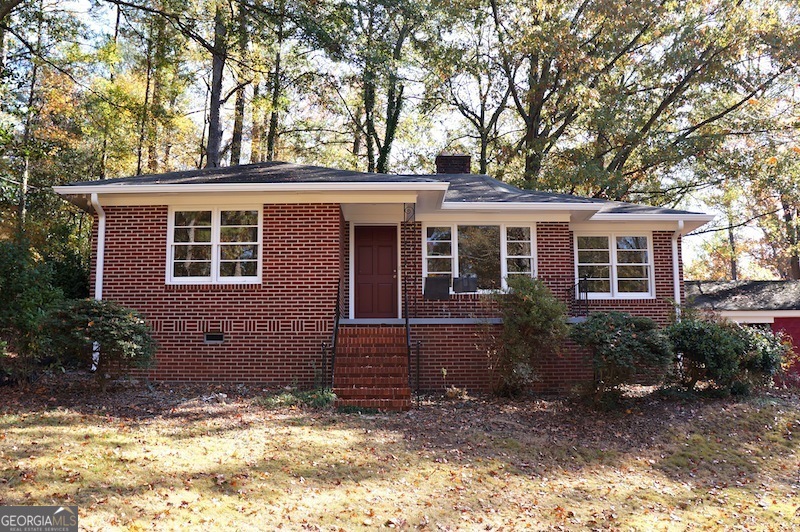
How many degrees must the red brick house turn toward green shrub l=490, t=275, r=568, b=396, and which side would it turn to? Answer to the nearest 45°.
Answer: approximately 90° to its left

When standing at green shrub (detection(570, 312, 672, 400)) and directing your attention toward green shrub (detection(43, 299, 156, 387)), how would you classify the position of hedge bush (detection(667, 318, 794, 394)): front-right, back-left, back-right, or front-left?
back-right

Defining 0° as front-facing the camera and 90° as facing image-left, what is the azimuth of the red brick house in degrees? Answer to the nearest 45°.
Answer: approximately 0°

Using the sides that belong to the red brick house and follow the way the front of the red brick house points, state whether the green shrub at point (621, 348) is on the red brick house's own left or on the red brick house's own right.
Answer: on the red brick house's own left

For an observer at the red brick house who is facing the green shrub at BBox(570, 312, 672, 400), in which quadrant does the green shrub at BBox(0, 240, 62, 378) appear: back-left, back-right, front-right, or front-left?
back-right

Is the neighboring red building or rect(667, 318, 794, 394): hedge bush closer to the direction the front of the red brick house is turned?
the hedge bush

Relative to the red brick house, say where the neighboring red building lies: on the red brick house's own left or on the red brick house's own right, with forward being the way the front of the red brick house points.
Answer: on the red brick house's own left

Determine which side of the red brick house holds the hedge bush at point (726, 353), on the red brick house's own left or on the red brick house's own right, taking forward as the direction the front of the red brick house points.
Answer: on the red brick house's own left

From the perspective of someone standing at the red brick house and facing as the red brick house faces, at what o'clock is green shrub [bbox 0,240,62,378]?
The green shrub is roughly at 2 o'clock from the red brick house.

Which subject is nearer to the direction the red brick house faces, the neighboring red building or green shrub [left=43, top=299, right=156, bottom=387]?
the green shrub

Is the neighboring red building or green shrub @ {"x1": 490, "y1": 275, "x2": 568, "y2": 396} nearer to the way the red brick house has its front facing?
the green shrub

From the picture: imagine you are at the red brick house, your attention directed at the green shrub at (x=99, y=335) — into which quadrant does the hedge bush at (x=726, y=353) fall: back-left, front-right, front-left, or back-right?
back-left
